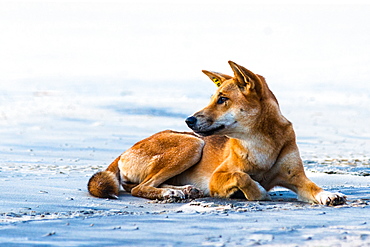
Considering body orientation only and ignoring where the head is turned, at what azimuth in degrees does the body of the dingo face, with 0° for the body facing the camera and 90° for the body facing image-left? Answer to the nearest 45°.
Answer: approximately 315°
